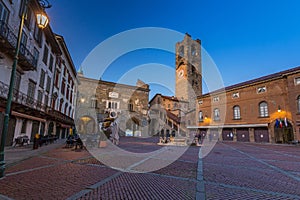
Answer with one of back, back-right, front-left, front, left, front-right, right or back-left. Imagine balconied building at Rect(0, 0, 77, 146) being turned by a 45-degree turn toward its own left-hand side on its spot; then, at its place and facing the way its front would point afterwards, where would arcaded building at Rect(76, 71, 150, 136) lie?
front

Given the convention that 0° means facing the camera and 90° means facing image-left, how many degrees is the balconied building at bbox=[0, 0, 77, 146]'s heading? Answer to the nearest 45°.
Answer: approximately 270°
